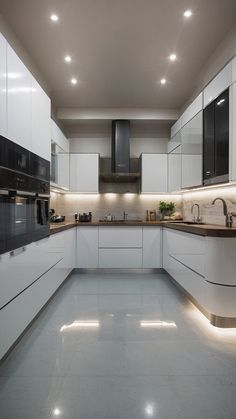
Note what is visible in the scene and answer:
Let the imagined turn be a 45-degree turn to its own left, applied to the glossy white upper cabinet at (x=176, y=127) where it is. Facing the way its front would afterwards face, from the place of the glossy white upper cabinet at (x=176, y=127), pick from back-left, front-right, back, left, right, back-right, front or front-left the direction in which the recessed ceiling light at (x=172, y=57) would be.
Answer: front-left

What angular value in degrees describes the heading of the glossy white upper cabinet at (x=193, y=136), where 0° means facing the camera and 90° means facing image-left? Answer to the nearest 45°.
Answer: approximately 90°

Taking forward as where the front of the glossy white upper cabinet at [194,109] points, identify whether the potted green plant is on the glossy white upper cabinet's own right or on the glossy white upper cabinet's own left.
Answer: on the glossy white upper cabinet's own right

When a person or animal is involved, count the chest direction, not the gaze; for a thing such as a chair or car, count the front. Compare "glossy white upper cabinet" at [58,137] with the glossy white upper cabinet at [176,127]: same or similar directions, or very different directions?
very different directions

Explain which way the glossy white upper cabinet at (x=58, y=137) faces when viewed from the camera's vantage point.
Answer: facing to the right of the viewer

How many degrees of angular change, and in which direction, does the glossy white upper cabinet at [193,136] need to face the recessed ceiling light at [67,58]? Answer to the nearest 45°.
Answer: approximately 45° to its left

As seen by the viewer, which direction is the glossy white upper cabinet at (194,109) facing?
to the viewer's left

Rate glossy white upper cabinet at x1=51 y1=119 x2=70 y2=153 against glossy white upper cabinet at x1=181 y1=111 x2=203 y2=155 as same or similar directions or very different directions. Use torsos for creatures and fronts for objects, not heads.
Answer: very different directions

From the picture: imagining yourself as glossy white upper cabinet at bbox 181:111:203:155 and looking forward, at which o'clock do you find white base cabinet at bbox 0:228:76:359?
The white base cabinet is roughly at 10 o'clock from the glossy white upper cabinet.

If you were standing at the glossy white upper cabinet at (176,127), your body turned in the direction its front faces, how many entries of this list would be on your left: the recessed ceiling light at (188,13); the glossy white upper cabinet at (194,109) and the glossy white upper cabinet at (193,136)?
3

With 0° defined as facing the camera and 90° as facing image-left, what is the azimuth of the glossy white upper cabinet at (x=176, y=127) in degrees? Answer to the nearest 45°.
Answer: approximately 90°
